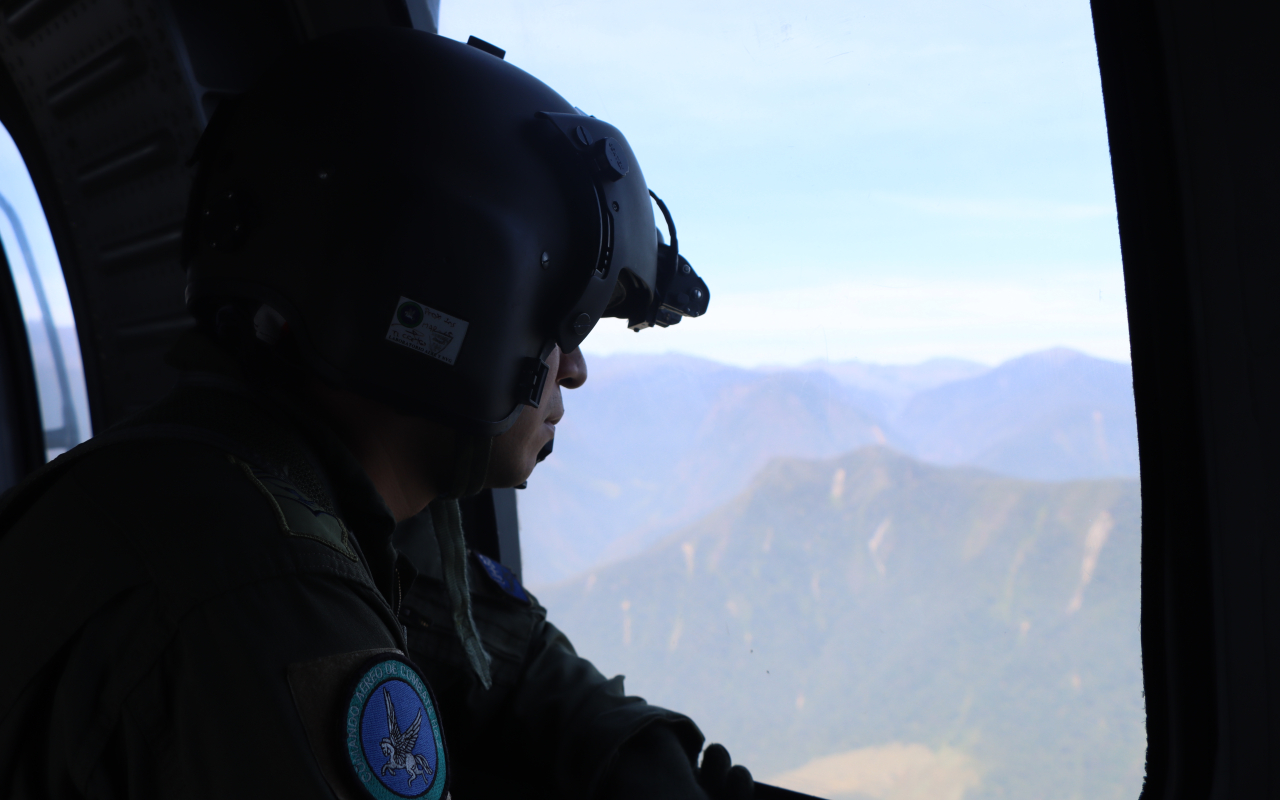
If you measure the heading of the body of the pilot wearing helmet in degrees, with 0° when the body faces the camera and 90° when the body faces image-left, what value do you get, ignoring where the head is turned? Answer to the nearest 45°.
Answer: approximately 270°
